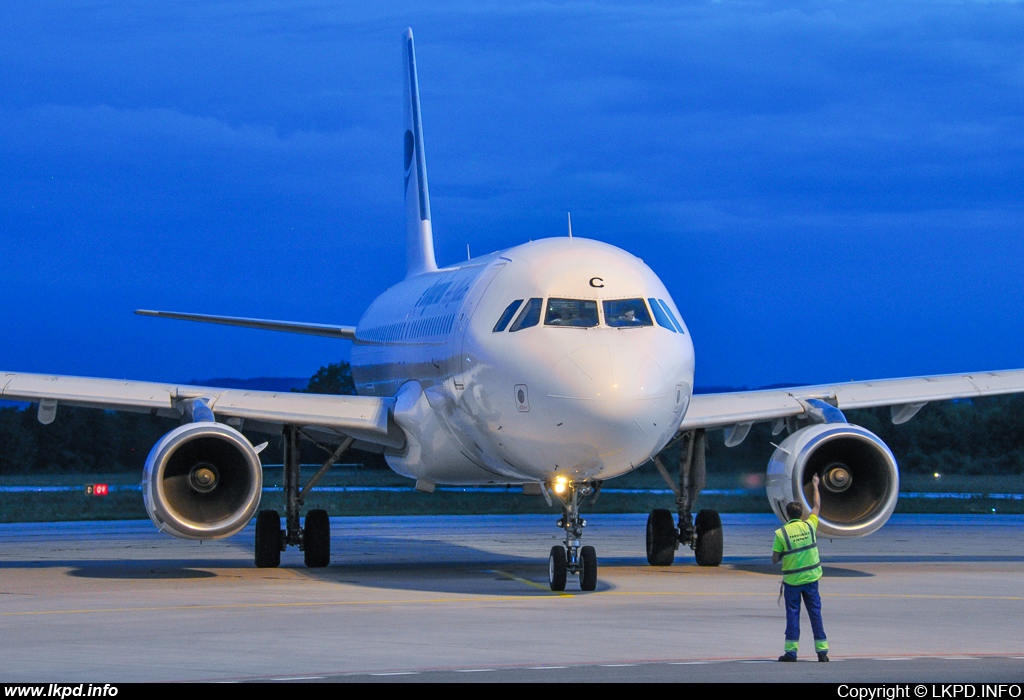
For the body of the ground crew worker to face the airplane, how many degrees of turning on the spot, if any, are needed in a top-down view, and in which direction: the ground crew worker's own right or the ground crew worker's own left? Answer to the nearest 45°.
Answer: approximately 45° to the ground crew worker's own left

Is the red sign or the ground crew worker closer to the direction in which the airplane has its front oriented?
the ground crew worker

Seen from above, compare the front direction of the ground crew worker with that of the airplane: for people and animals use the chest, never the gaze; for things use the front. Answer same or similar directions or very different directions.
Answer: very different directions

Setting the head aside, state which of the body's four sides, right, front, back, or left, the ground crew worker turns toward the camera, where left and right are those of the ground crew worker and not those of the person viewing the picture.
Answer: back

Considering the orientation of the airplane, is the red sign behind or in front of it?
behind

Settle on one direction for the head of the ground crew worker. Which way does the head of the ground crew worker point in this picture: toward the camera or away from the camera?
away from the camera

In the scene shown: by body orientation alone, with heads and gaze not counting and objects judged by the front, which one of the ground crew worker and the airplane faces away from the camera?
the ground crew worker

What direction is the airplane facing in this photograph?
toward the camera

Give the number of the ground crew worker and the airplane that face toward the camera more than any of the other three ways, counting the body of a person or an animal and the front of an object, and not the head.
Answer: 1

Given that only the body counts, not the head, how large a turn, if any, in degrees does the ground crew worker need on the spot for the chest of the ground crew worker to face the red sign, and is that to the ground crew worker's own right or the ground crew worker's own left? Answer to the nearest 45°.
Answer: approximately 45° to the ground crew worker's own left

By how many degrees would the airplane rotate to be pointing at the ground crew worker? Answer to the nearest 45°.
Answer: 0° — it already faces them
